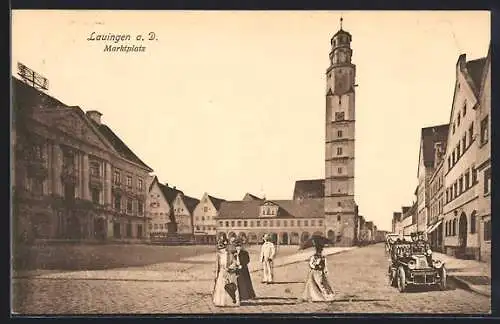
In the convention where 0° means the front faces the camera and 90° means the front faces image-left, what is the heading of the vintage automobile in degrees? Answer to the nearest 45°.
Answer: approximately 315°

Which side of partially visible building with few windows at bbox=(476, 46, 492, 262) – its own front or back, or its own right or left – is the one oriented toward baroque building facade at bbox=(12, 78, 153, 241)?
front

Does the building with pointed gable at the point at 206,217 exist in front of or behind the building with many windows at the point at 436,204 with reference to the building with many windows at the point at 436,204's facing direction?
in front

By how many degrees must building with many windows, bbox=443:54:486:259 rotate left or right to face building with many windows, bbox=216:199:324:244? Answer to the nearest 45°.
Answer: approximately 45° to its right

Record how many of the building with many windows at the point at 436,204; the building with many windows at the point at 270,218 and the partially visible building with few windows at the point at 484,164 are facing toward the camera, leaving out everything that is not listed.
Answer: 1

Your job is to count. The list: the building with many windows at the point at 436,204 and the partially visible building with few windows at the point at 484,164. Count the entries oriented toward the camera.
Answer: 0

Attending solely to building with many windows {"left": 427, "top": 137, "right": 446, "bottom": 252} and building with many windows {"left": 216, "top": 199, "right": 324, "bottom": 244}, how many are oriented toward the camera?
1

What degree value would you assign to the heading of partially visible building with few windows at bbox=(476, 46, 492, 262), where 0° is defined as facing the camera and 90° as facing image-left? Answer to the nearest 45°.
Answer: approximately 90°

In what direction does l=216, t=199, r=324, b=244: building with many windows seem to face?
toward the camera
